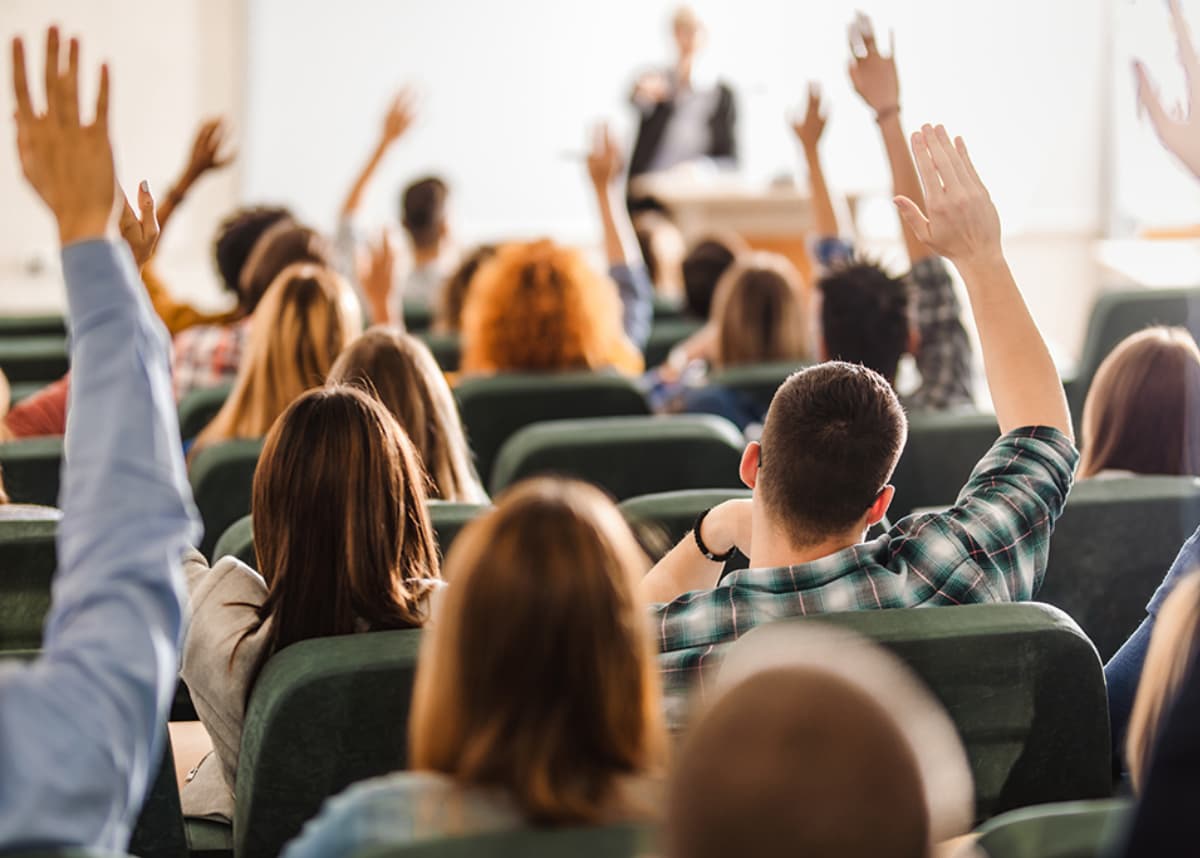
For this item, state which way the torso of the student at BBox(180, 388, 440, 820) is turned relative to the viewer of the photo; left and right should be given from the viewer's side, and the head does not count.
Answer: facing away from the viewer

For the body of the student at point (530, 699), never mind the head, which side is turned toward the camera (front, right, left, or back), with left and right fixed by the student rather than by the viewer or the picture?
back

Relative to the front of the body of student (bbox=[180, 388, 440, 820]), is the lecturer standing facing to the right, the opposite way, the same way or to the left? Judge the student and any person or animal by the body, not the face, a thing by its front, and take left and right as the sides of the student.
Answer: the opposite way

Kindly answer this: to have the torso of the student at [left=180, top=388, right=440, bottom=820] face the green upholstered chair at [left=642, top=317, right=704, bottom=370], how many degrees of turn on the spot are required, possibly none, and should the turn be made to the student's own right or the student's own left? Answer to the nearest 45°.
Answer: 0° — they already face it

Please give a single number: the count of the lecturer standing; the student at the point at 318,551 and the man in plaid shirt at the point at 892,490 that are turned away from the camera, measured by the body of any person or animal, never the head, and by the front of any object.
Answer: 2

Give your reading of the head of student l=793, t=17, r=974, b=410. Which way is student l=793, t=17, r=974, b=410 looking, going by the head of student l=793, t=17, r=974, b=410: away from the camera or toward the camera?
away from the camera

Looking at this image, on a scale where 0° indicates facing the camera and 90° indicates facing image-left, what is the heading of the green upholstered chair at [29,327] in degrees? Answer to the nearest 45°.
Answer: approximately 180°

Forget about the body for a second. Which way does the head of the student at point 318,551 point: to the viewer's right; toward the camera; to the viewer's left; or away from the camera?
away from the camera

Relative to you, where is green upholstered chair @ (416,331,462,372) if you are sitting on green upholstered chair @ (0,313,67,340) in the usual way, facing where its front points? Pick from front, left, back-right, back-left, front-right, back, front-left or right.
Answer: back-right

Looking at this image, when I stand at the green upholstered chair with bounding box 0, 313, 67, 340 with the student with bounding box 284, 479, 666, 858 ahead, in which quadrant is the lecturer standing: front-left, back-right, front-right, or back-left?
back-left

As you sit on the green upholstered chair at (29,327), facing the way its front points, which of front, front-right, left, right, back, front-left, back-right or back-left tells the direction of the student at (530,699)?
back

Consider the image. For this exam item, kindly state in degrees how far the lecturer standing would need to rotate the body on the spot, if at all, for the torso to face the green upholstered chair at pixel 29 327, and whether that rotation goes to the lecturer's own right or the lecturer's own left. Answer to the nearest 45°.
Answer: approximately 45° to the lecturer's own right

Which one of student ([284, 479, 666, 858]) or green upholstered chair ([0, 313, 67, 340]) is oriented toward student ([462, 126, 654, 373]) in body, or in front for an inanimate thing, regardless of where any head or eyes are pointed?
student ([284, 479, 666, 858])

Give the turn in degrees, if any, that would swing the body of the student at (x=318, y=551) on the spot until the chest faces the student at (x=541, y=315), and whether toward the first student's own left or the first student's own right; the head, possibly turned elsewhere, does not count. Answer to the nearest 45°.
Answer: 0° — they already face them

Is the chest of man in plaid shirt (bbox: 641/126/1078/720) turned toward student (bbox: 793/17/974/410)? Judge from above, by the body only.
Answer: yes

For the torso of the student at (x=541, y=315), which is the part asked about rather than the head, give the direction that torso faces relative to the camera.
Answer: away from the camera
